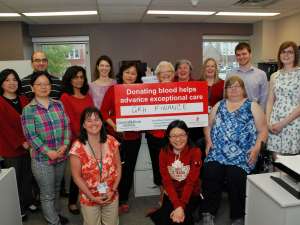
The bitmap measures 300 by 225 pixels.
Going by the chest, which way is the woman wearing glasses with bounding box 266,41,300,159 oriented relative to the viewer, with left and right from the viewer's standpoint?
facing the viewer and to the left of the viewer

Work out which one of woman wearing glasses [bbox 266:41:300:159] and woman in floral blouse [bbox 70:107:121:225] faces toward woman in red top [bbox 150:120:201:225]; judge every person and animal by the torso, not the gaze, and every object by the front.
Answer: the woman wearing glasses

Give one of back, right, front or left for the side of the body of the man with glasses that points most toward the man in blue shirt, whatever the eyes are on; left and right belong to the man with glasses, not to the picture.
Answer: left

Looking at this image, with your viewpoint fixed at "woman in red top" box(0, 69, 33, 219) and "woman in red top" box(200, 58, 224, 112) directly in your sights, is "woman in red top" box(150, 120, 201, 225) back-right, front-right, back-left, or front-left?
front-right

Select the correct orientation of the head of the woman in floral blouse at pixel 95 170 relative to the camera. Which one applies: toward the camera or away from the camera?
toward the camera

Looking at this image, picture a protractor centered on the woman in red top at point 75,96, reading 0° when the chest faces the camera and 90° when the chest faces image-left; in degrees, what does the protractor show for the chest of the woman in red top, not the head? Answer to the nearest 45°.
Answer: approximately 315°

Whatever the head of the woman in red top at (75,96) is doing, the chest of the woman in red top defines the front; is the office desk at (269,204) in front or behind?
in front

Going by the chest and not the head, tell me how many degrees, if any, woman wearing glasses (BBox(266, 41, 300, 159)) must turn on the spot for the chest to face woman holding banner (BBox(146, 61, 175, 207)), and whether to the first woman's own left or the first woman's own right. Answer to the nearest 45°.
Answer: approximately 45° to the first woman's own right

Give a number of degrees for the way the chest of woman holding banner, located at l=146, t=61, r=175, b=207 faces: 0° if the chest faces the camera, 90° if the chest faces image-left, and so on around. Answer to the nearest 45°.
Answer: approximately 0°

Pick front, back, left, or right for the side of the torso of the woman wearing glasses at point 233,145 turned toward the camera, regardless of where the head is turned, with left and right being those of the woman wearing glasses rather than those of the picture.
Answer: front

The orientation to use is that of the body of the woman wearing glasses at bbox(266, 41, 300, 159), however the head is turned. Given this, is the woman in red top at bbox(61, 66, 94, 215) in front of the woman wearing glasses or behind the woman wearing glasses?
in front

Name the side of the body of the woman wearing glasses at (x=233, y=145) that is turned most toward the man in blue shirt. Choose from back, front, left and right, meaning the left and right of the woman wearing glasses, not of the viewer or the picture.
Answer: back
